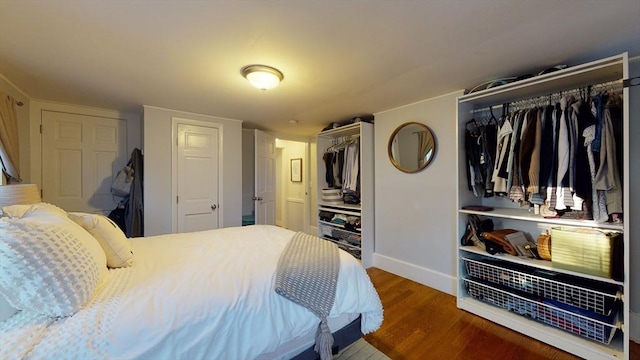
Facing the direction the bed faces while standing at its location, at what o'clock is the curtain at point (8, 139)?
The curtain is roughly at 8 o'clock from the bed.

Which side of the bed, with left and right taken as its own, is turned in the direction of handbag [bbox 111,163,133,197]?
left

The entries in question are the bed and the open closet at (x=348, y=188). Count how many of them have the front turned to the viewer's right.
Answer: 1

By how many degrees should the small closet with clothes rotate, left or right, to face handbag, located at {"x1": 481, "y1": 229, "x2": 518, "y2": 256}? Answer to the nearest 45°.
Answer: approximately 90° to its left

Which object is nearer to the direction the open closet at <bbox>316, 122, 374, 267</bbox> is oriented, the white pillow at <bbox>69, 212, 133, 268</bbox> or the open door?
the white pillow

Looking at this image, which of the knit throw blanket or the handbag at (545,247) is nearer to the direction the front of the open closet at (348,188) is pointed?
the knit throw blanket

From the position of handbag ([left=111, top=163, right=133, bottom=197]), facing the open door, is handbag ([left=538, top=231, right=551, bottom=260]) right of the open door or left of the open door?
right

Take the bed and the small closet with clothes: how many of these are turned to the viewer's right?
1

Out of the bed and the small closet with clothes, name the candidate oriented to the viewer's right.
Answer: the bed

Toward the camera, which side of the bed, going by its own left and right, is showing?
right

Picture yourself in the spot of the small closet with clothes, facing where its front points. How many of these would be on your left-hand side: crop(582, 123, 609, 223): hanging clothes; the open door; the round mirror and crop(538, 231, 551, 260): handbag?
3
